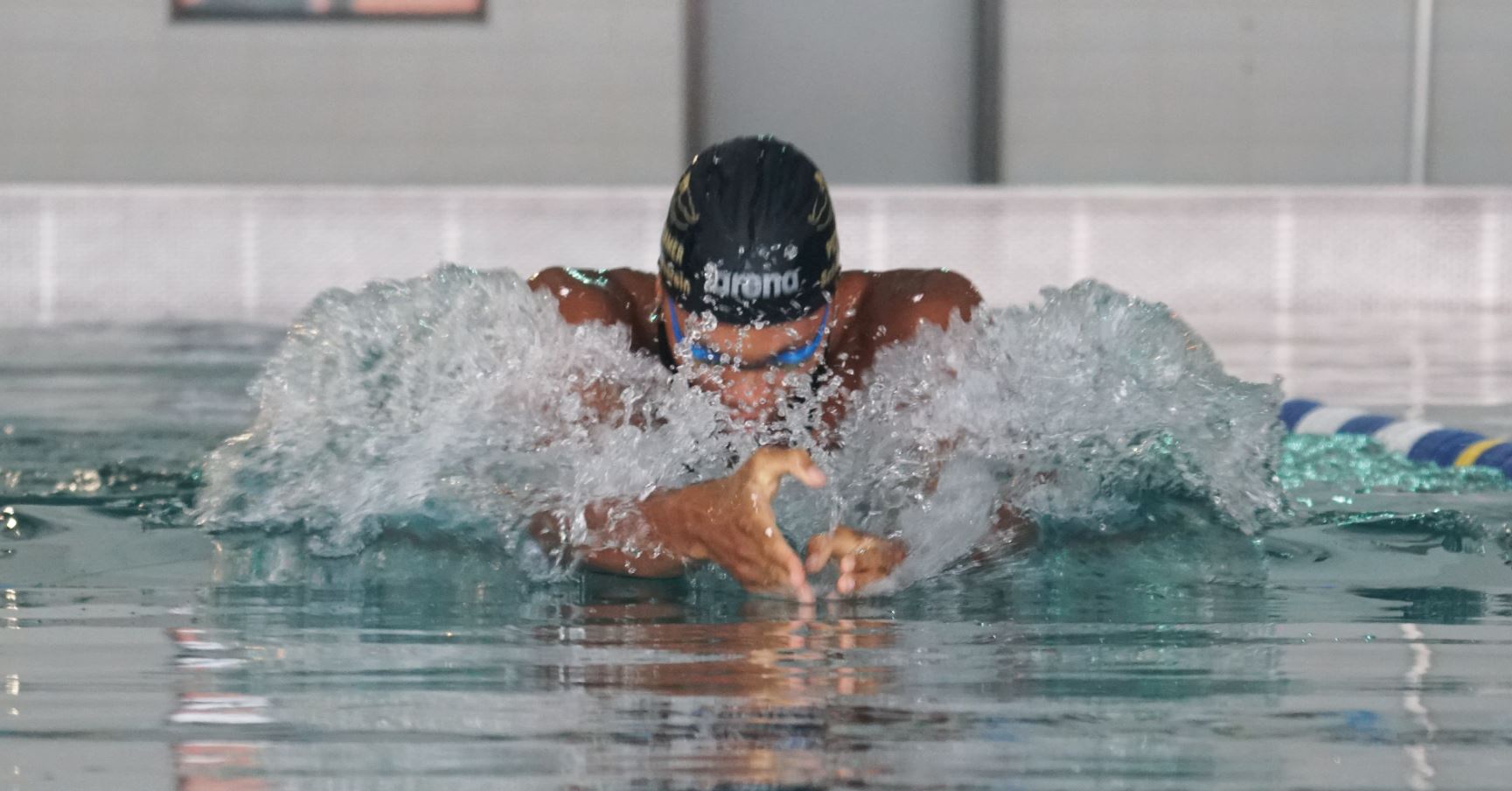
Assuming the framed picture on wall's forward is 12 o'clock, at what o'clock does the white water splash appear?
The white water splash is roughly at 12 o'clock from the framed picture on wall.

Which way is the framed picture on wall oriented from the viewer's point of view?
toward the camera

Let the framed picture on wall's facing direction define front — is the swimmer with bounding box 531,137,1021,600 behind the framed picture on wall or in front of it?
in front

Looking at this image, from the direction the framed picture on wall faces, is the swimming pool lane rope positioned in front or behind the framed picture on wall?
in front
